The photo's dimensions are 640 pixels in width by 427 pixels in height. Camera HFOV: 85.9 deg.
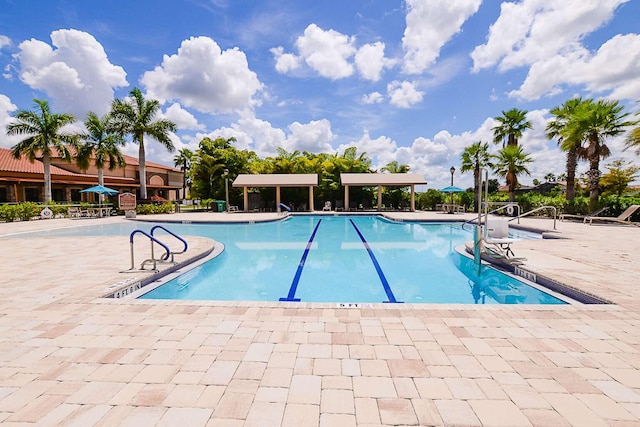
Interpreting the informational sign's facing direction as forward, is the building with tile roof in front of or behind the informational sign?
behind

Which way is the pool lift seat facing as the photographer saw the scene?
facing the viewer and to the right of the viewer

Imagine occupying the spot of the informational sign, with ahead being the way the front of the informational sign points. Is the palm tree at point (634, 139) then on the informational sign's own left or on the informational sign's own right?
on the informational sign's own left

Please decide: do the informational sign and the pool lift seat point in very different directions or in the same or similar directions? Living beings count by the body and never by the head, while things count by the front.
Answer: same or similar directions

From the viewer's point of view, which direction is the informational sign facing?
toward the camera

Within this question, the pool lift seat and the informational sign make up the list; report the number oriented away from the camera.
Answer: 0

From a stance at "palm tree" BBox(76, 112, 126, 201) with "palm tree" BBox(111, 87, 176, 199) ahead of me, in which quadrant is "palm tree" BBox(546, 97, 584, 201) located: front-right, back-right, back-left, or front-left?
front-right
